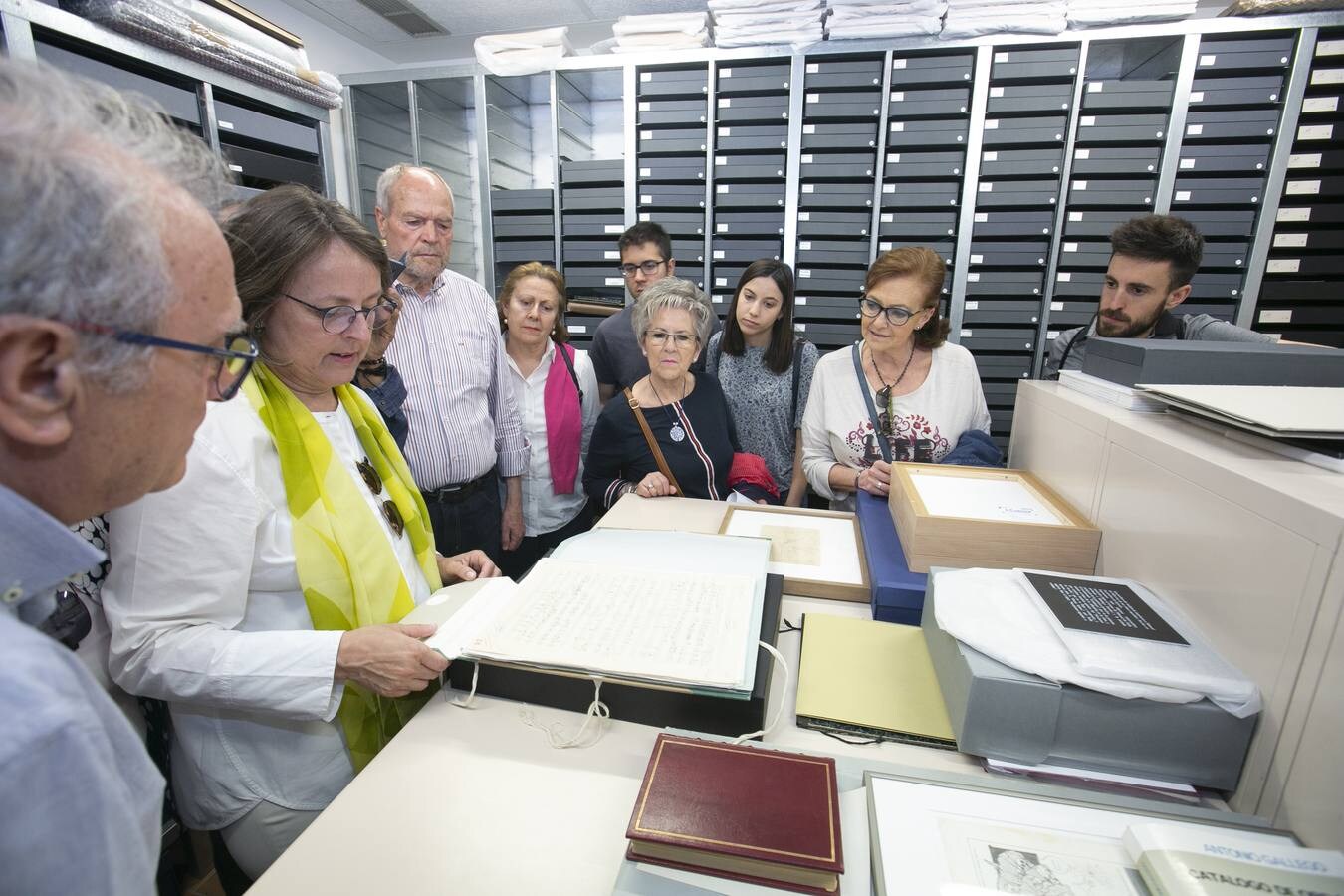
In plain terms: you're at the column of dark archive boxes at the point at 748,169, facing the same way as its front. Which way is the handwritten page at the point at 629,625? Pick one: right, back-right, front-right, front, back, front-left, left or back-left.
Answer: front

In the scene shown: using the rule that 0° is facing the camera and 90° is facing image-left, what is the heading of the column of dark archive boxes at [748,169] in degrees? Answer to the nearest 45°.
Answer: approximately 0°

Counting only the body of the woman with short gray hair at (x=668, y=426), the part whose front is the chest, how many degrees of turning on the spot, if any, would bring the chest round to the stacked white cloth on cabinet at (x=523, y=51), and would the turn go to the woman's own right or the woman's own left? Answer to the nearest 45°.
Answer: approximately 135° to the woman's own right

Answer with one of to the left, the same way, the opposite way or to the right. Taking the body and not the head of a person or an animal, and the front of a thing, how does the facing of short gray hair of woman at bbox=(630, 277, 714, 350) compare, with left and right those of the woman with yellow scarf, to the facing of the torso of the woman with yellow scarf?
to the right

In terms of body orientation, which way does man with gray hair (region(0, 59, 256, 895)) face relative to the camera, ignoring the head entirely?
to the viewer's right

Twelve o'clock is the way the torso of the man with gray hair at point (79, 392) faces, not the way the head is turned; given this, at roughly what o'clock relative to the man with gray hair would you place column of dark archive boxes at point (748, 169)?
The column of dark archive boxes is roughly at 11 o'clock from the man with gray hair.

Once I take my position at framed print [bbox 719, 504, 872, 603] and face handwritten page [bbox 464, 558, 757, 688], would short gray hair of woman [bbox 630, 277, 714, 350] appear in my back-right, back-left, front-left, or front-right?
back-right

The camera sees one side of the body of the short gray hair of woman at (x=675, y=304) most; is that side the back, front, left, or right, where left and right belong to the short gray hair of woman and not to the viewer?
front

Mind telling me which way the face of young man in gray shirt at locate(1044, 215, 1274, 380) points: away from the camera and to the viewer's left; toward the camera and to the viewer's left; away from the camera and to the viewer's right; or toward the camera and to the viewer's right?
toward the camera and to the viewer's left

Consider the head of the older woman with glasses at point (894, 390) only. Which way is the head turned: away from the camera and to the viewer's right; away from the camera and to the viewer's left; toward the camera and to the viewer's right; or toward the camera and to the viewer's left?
toward the camera and to the viewer's left

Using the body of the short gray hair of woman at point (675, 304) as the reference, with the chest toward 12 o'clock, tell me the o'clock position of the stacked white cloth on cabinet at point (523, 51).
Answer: The stacked white cloth on cabinet is roughly at 5 o'clock from the short gray hair of woman.

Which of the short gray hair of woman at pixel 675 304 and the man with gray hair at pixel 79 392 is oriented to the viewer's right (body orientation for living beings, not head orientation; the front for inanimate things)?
the man with gray hair

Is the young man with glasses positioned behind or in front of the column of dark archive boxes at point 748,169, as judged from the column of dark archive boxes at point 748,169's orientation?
in front

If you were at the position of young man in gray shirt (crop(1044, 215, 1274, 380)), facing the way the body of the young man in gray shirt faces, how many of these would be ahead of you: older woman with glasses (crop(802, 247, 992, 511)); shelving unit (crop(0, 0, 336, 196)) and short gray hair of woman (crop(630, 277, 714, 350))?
3

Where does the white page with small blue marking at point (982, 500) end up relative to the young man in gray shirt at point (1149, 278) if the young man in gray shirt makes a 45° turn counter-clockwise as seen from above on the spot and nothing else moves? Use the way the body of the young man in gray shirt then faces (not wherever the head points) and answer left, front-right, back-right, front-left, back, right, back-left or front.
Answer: front

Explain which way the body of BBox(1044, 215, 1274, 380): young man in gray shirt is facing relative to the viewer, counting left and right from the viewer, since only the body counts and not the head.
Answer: facing the viewer and to the left of the viewer

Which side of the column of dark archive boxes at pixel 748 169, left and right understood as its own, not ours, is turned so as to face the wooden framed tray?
front

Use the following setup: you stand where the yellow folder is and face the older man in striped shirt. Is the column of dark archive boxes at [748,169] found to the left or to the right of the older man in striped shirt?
right

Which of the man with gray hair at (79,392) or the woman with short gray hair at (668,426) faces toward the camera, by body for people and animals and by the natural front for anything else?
the woman with short gray hair

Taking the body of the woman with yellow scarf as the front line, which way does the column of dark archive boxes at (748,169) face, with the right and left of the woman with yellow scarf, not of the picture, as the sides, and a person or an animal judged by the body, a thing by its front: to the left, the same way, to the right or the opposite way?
to the right

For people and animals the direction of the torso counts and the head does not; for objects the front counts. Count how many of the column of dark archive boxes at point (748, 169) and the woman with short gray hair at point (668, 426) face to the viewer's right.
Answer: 0

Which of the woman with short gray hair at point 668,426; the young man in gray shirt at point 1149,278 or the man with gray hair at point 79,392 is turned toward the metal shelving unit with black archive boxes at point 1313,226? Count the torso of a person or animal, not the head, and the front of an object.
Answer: the man with gray hair

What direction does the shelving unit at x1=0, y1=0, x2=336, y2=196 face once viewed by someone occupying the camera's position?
facing the viewer and to the right of the viewer
